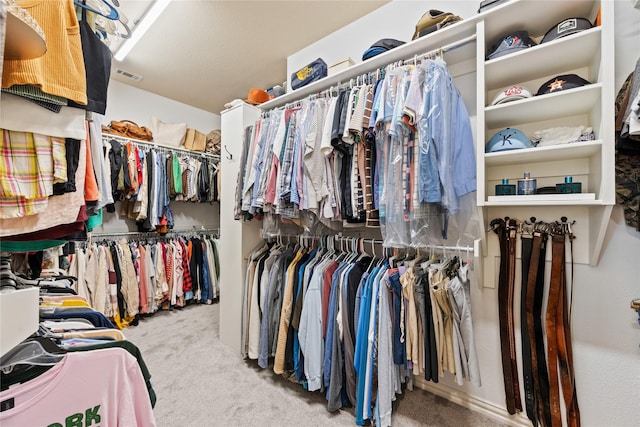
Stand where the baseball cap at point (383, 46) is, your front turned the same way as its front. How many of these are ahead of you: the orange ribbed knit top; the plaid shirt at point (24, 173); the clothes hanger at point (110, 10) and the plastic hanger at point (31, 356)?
4

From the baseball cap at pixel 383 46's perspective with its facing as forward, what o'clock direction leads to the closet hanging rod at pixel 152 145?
The closet hanging rod is roughly at 2 o'clock from the baseball cap.

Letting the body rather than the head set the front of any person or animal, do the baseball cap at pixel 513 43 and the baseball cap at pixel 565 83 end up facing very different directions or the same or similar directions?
same or similar directions

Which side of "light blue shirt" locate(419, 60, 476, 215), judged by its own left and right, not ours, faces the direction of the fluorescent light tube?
front

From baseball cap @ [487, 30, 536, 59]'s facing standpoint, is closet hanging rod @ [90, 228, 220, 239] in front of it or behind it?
in front

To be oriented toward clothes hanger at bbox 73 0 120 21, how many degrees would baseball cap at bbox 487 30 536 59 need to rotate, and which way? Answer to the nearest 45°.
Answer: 0° — it already faces it

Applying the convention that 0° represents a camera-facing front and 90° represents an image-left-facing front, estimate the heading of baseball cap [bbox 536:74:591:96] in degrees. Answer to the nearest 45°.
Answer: approximately 45°

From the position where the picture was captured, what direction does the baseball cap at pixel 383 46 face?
facing the viewer and to the left of the viewer
